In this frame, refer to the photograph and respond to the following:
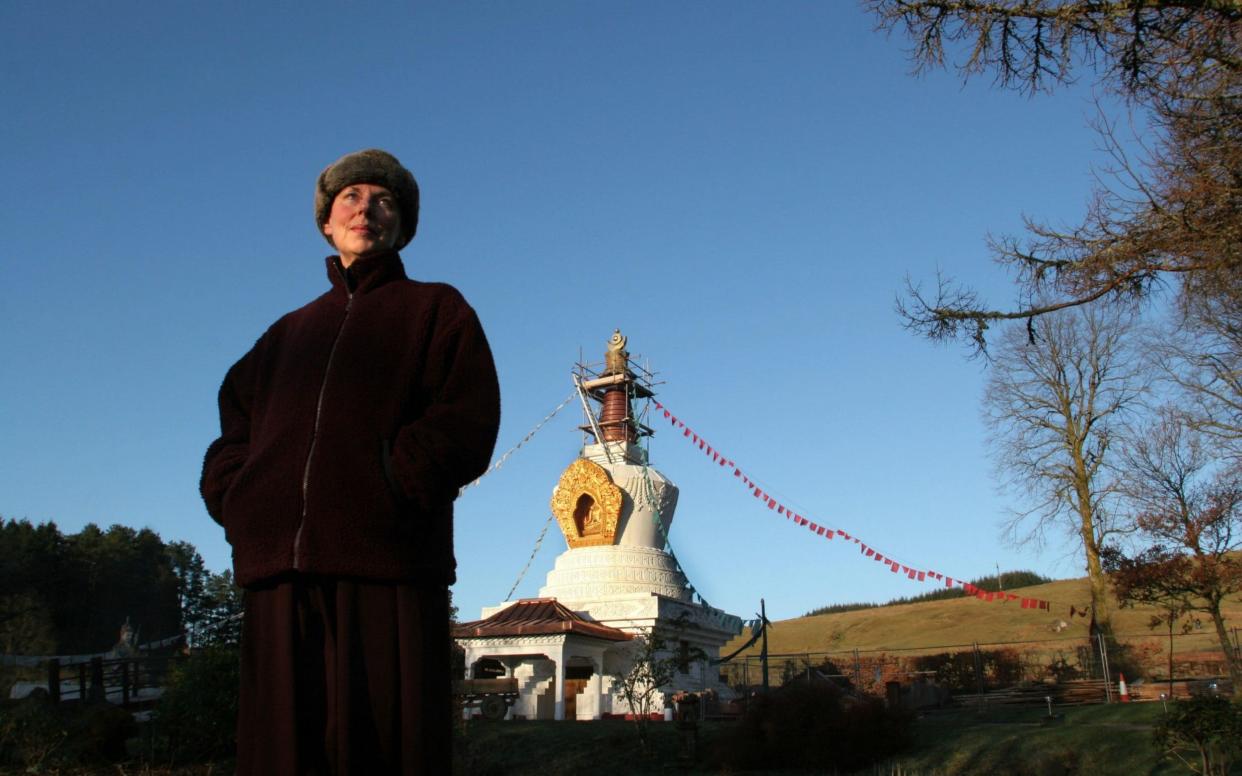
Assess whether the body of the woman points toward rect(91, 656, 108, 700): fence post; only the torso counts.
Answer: no

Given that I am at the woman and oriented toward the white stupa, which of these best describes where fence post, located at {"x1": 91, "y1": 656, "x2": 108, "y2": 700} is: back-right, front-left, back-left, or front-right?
front-left

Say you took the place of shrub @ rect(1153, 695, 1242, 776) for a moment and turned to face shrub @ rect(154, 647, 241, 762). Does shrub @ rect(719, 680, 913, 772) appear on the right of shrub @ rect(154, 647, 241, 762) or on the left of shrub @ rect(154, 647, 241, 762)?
right

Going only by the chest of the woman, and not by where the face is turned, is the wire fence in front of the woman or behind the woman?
behind

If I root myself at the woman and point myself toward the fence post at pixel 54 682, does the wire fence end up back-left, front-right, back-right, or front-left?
front-right

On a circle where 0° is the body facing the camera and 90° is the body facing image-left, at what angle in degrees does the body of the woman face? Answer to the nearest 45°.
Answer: approximately 45°

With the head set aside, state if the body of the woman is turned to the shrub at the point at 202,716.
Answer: no

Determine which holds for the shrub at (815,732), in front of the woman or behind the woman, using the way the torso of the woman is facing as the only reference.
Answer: behind

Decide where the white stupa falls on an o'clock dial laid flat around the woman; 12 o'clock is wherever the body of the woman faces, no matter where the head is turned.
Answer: The white stupa is roughly at 5 o'clock from the woman.

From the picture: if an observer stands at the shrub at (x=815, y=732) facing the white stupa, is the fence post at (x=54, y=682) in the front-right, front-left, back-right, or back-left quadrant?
front-left
